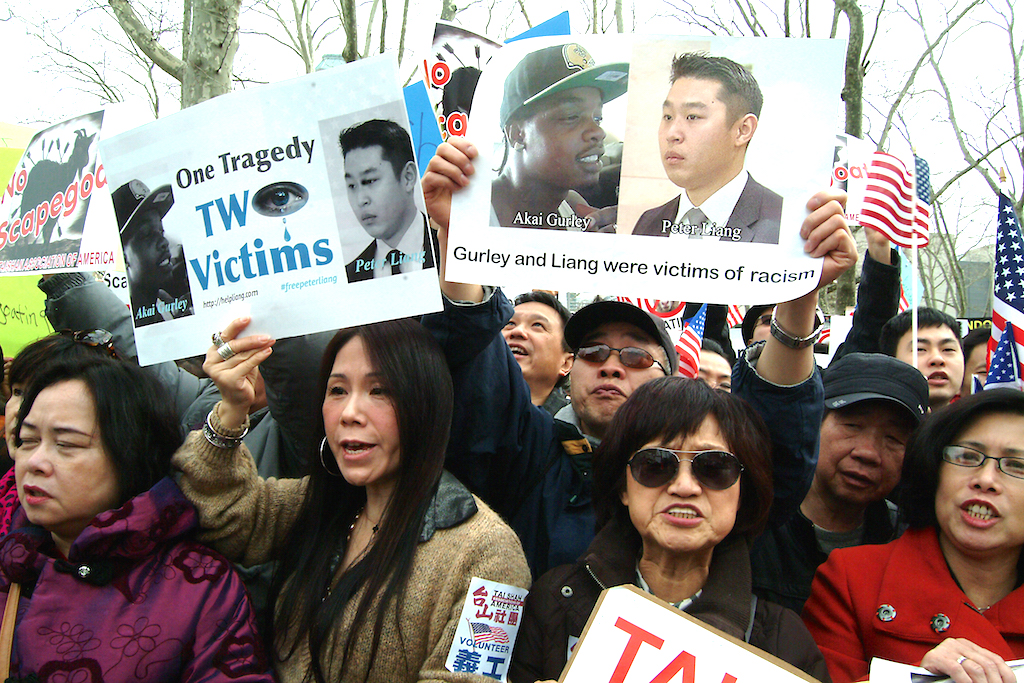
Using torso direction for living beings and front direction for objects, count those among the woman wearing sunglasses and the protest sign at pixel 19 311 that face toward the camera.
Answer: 2

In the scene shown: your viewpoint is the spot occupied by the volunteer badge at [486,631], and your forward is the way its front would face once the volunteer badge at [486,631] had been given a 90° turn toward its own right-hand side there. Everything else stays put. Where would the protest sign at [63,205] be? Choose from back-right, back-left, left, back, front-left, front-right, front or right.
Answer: front-right

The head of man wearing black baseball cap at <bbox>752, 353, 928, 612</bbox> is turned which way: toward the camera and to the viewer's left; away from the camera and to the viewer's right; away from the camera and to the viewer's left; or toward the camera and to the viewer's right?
toward the camera and to the viewer's left

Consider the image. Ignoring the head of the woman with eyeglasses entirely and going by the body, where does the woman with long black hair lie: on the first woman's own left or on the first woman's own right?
on the first woman's own right

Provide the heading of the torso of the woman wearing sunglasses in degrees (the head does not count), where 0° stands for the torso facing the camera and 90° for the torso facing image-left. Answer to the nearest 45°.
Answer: approximately 0°

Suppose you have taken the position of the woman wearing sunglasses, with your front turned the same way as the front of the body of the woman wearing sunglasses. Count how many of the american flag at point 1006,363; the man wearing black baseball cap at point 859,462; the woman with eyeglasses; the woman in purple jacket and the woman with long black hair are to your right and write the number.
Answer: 2

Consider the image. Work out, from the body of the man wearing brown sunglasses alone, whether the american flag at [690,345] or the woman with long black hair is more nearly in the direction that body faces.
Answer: the woman with long black hair

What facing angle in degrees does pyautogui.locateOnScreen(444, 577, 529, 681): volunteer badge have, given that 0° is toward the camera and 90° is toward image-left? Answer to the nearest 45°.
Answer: approximately 0°
